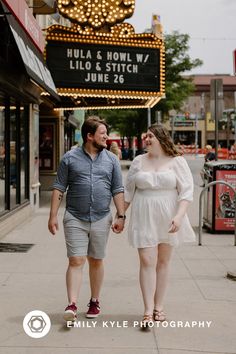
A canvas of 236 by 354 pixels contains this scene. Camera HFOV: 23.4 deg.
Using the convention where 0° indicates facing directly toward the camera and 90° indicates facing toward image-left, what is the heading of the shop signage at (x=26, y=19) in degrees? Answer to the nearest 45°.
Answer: approximately 270°

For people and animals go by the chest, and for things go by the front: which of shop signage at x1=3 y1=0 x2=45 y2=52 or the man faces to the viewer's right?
the shop signage

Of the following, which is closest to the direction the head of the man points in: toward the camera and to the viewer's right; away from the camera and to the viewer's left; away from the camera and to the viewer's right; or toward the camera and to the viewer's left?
toward the camera and to the viewer's right

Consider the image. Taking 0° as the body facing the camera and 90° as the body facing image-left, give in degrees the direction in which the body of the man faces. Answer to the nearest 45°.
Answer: approximately 0°

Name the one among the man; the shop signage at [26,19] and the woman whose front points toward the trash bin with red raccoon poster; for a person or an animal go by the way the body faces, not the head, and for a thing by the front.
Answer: the shop signage

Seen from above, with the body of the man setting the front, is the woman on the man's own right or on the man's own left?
on the man's own left

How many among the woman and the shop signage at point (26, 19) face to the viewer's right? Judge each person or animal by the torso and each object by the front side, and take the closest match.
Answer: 1

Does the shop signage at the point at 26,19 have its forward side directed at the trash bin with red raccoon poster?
yes

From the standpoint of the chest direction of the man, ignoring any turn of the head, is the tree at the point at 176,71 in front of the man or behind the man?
behind

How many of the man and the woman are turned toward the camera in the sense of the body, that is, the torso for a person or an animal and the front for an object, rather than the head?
2

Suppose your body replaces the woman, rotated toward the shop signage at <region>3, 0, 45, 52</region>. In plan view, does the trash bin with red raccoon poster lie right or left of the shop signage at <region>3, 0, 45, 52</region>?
right

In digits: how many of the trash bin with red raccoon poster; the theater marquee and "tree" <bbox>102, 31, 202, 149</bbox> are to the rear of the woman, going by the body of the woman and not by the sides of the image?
3

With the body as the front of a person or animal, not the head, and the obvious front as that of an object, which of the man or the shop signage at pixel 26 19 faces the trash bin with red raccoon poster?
the shop signage
